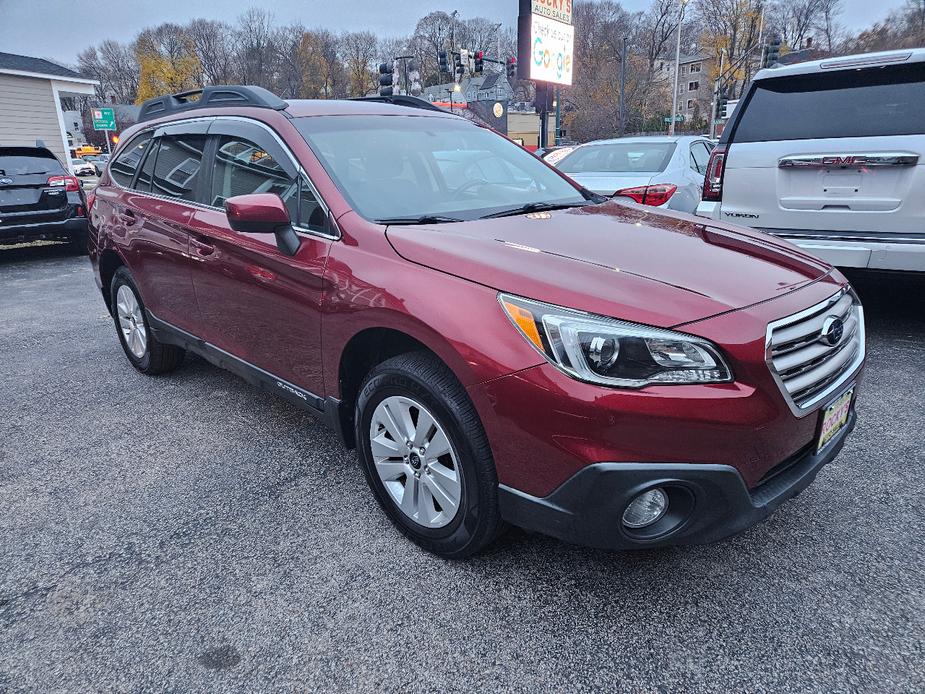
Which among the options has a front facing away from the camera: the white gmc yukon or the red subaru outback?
the white gmc yukon

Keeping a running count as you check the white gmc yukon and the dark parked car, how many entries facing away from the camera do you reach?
2

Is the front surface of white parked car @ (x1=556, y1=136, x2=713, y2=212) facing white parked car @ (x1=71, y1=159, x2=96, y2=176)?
no

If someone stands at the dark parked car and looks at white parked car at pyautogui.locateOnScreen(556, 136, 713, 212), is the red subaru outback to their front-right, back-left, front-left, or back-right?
front-right

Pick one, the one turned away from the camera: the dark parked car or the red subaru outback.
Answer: the dark parked car

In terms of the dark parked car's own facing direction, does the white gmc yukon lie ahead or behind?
behind

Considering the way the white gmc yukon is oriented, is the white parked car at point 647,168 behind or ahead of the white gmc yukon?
ahead

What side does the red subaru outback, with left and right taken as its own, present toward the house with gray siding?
back

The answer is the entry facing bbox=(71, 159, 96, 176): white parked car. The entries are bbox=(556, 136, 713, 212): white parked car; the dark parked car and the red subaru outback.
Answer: the dark parked car

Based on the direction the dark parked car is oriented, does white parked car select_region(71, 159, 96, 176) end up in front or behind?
in front

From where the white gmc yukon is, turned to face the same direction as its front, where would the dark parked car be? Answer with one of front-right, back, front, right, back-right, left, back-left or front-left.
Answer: left

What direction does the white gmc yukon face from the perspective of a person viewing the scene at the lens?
facing away from the viewer

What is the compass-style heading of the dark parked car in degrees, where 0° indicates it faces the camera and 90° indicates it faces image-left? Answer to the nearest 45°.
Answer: approximately 180°

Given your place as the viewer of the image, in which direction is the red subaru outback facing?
facing the viewer and to the right of the viewer

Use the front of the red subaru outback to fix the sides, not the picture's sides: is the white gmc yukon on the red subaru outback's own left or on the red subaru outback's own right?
on the red subaru outback's own left

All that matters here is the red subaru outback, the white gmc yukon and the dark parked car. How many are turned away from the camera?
2

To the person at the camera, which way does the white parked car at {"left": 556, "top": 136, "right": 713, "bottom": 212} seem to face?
facing away from the viewer and to the right of the viewer
